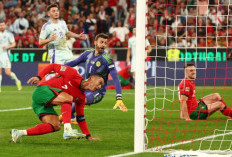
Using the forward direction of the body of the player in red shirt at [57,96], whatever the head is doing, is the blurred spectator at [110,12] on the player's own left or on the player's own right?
on the player's own left

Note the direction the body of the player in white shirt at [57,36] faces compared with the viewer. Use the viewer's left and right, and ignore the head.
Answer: facing the viewer and to the right of the viewer

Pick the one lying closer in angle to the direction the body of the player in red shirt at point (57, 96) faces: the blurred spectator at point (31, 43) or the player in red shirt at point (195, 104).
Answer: the player in red shirt

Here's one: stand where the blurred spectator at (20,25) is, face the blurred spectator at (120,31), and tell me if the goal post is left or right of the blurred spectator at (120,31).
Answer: right

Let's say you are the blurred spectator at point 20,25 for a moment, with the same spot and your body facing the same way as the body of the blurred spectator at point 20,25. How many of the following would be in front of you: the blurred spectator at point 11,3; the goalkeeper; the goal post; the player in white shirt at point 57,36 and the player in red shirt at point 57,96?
4

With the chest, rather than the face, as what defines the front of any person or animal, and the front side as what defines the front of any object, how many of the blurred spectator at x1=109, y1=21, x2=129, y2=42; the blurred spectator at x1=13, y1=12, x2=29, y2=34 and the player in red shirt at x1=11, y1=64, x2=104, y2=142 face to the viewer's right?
1

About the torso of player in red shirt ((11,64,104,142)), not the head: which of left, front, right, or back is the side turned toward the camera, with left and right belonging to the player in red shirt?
right

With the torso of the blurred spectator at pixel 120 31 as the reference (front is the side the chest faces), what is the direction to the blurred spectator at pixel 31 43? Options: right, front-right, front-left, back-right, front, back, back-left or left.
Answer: right

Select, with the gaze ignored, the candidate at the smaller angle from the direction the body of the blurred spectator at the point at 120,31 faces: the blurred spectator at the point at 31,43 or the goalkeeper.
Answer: the goalkeeper

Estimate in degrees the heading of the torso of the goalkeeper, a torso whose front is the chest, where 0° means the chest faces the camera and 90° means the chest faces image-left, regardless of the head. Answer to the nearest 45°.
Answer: approximately 0°
